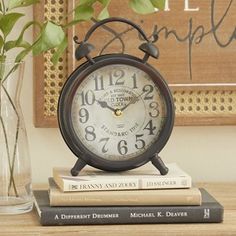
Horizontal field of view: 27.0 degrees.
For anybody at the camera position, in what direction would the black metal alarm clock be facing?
facing the viewer

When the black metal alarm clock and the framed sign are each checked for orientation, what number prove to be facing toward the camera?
2

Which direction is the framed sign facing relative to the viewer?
toward the camera
